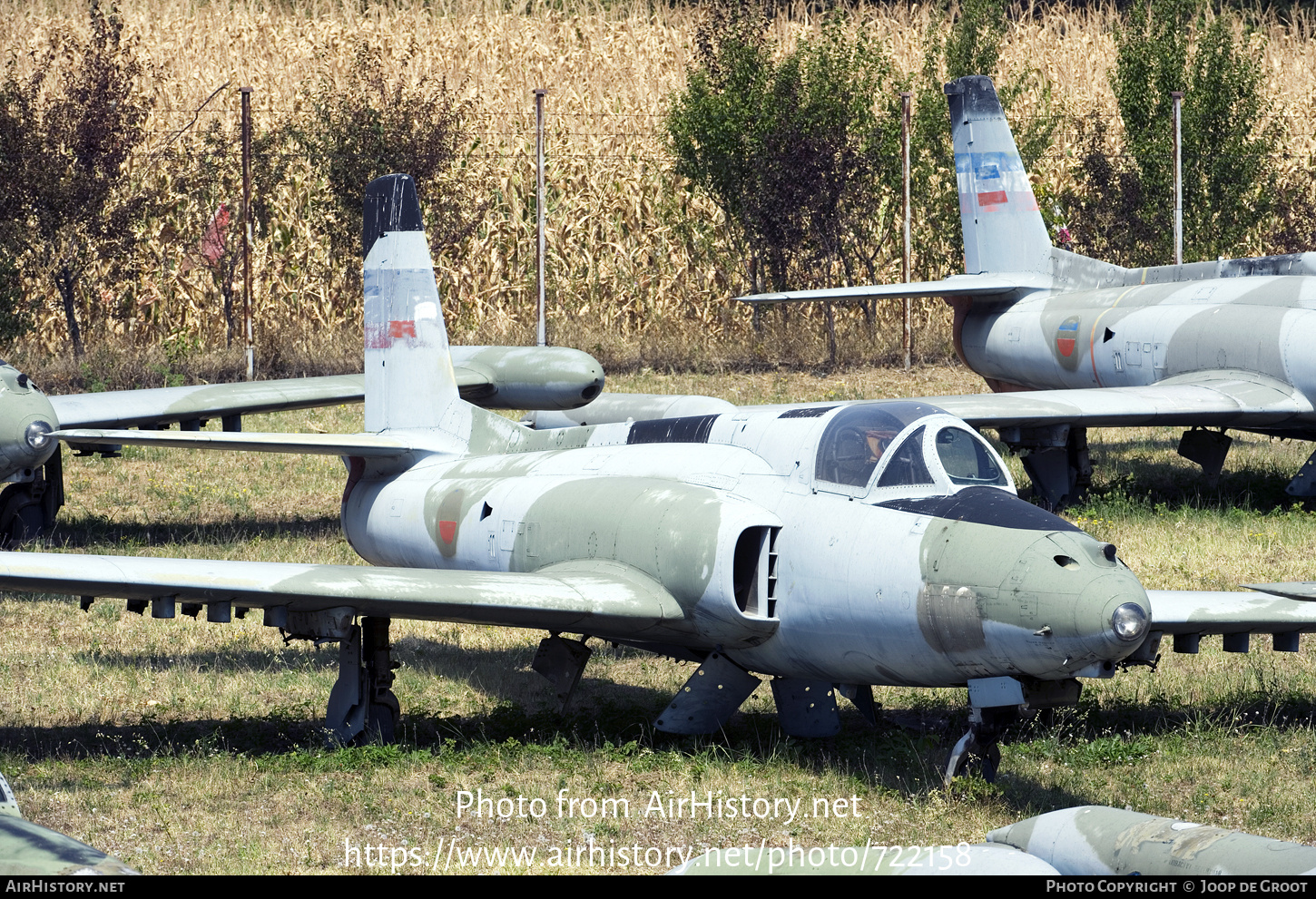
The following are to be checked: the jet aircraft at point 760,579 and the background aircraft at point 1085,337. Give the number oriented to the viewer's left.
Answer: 0

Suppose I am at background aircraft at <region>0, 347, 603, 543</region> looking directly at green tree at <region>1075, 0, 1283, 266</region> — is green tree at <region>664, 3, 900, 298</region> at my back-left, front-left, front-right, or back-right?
front-left

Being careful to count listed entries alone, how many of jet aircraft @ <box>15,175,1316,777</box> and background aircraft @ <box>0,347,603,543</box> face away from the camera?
0

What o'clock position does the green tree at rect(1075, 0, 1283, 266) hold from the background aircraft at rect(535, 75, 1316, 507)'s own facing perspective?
The green tree is roughly at 8 o'clock from the background aircraft.

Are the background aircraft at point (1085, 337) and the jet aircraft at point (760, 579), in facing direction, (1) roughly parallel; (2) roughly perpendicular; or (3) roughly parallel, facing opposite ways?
roughly parallel

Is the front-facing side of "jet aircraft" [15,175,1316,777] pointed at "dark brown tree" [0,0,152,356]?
no

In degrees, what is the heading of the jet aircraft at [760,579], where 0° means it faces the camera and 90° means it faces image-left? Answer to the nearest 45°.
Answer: approximately 315°

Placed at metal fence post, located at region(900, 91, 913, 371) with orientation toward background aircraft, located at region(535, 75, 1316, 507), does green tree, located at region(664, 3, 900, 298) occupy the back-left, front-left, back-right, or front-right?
back-right
